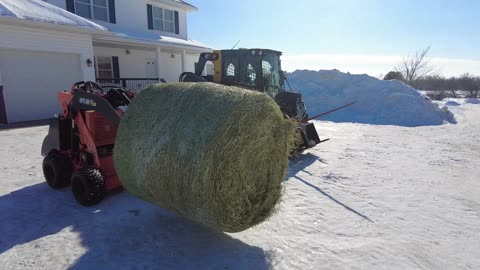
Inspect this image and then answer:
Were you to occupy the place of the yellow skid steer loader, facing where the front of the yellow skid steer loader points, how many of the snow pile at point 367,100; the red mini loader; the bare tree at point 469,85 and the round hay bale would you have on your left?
2

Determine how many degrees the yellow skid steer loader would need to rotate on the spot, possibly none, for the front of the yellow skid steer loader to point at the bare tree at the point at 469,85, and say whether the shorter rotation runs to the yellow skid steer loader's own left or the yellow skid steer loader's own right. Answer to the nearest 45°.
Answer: approximately 90° to the yellow skid steer loader's own left

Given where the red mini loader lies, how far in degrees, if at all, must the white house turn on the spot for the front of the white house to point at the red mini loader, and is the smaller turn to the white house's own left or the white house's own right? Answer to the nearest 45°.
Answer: approximately 45° to the white house's own right

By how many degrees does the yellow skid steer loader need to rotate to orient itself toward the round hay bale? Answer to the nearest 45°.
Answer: approximately 45° to its right

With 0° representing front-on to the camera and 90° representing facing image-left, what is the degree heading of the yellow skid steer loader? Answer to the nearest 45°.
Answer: approximately 315°

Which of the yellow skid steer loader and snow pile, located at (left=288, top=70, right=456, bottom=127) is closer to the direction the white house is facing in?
the yellow skid steer loader

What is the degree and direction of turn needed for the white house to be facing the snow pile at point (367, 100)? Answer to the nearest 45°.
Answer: approximately 45° to its left

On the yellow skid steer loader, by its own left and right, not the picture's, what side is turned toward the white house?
back

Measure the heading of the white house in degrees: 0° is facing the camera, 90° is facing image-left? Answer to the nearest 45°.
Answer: approximately 315°

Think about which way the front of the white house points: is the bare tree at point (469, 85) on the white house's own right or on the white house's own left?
on the white house's own left

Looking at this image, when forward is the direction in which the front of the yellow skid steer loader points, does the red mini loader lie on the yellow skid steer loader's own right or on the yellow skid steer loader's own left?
on the yellow skid steer loader's own right
